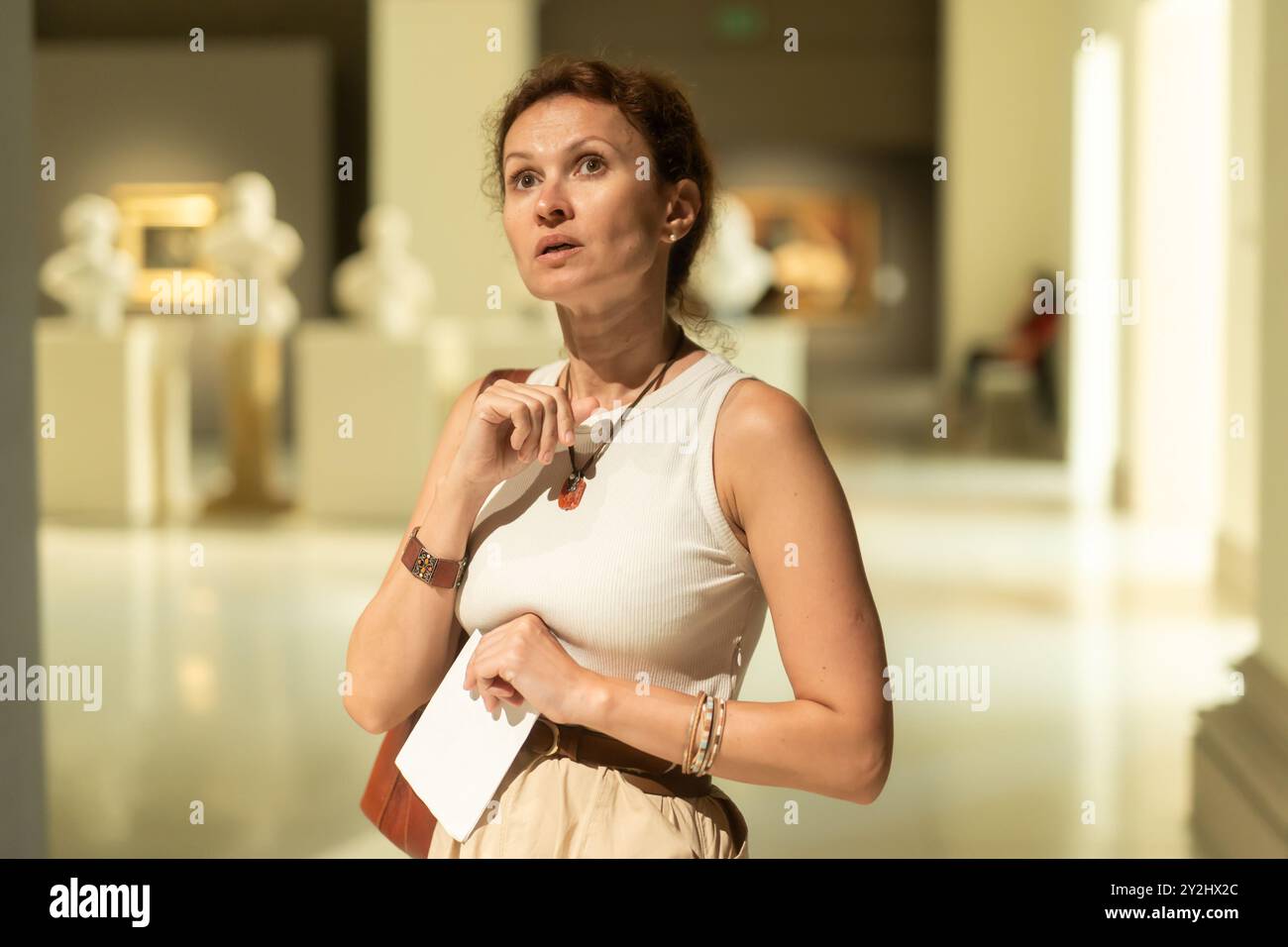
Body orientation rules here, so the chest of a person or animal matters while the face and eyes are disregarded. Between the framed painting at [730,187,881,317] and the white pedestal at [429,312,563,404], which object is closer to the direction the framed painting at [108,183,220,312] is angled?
the white pedestal

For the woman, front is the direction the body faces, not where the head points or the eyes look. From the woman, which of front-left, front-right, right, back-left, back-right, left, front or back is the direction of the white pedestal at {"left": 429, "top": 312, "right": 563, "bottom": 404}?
back-right

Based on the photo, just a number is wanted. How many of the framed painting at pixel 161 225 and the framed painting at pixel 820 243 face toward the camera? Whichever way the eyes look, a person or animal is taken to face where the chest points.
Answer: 2

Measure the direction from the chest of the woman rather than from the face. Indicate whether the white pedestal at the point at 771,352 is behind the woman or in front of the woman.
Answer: behind

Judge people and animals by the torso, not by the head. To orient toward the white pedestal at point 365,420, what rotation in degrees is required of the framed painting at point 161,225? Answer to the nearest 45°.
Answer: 0° — it already faces it

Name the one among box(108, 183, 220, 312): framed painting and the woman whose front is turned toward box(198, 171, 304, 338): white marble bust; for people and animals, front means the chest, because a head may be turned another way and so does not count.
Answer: the framed painting

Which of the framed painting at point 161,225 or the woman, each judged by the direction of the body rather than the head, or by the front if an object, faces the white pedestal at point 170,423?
the framed painting

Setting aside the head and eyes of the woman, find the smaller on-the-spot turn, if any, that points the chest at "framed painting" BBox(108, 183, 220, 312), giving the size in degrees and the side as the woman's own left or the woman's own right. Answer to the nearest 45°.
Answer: approximately 135° to the woman's own right

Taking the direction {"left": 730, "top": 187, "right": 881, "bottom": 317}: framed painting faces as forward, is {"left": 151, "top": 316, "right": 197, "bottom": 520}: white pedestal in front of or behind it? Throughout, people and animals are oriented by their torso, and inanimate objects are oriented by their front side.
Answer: in front

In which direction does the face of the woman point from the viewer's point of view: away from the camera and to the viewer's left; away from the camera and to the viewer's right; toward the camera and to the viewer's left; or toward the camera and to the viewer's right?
toward the camera and to the viewer's left

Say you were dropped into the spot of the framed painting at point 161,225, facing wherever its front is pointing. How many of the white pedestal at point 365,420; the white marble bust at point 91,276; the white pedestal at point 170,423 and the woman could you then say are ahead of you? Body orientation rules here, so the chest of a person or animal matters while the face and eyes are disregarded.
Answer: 4
